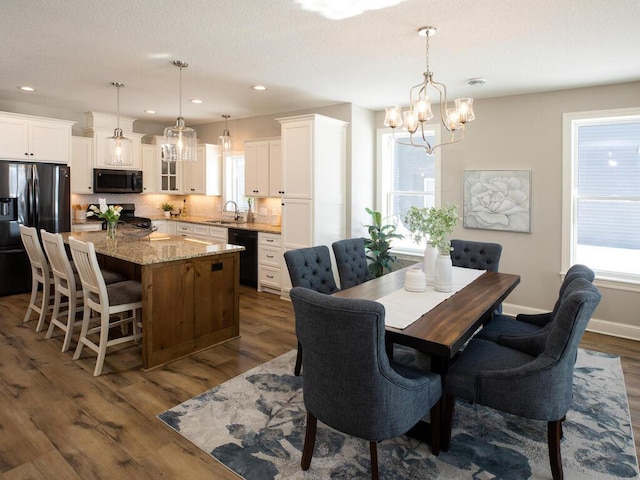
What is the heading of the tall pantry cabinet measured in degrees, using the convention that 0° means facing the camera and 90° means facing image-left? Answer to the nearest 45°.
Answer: approximately 45°

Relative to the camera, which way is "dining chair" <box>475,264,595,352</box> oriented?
to the viewer's left

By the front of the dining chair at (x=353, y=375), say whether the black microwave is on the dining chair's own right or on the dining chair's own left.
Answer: on the dining chair's own left

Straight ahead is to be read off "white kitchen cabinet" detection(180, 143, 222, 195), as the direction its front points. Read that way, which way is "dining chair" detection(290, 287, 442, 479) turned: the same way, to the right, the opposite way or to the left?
the opposite way

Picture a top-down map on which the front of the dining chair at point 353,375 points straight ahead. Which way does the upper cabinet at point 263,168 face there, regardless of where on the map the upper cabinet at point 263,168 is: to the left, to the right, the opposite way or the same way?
the opposite way
